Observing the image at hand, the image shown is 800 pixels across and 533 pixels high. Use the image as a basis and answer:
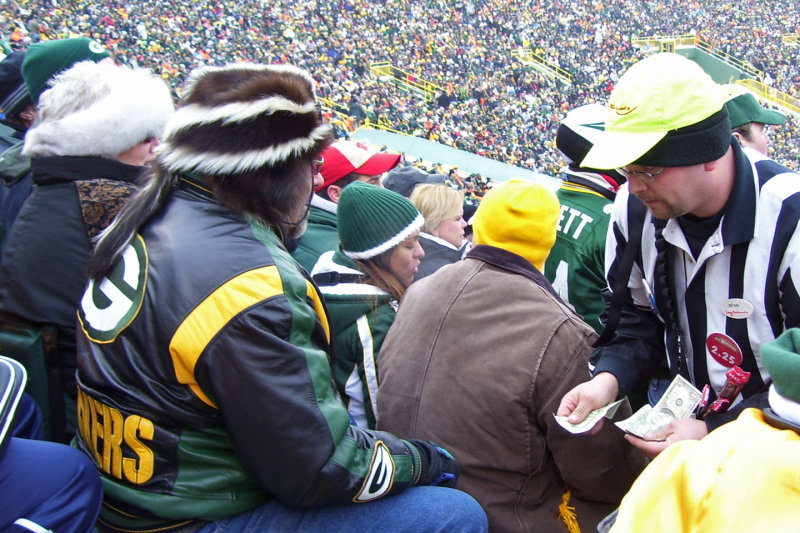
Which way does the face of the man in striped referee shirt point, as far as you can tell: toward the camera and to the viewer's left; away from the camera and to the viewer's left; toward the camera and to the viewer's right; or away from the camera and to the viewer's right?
toward the camera and to the viewer's left

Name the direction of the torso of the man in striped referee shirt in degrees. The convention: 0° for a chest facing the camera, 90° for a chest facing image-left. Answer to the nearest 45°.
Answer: approximately 45°

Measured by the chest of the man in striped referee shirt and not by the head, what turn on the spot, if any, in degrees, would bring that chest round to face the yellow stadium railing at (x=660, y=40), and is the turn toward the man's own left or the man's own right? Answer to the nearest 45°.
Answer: approximately 135° to the man's own right

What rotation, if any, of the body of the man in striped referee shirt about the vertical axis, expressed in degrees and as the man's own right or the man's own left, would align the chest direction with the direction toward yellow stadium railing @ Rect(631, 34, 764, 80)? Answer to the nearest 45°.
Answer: approximately 135° to the man's own right
